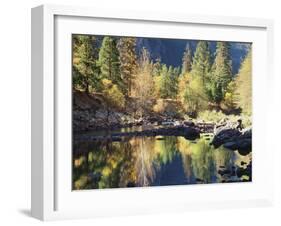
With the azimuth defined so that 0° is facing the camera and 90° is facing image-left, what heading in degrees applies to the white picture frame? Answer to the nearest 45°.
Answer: approximately 315°
